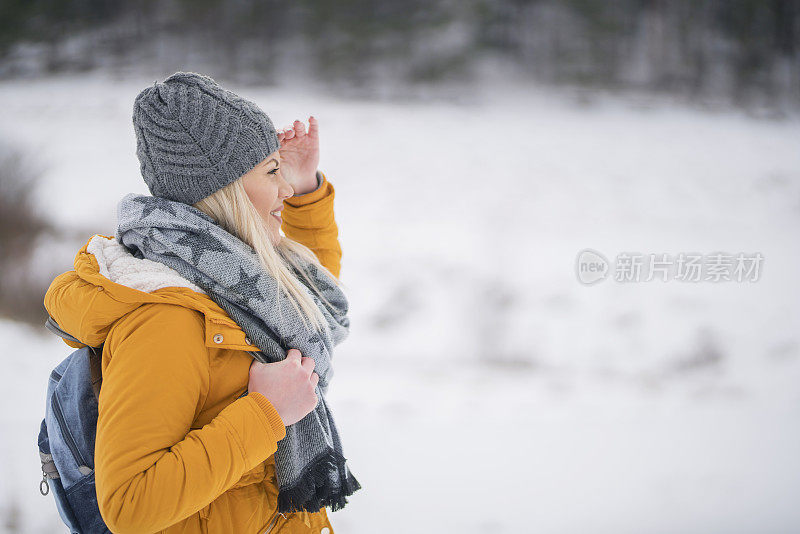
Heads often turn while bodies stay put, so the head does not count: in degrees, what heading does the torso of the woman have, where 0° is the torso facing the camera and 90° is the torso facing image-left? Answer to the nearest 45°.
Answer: approximately 270°

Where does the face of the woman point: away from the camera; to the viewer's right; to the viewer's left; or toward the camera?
to the viewer's right
